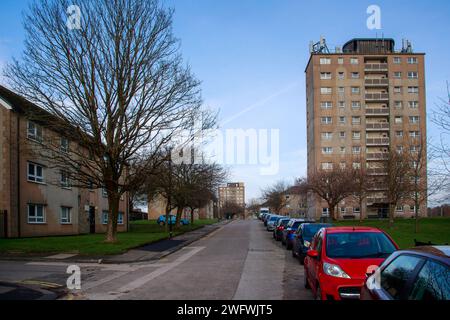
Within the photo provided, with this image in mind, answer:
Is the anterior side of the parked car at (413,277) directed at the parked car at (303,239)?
no

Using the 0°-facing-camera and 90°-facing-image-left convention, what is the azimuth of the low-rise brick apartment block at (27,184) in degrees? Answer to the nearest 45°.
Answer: approximately 315°

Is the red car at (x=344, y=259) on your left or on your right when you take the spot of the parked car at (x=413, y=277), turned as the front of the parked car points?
on your right

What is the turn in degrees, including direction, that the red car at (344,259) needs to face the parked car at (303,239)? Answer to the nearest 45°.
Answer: approximately 180°

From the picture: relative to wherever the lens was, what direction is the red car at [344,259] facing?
facing the viewer

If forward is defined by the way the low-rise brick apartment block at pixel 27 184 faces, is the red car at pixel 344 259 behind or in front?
in front

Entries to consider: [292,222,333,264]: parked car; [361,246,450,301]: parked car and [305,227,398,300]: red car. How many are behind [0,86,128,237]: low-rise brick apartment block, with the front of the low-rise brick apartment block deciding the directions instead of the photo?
0

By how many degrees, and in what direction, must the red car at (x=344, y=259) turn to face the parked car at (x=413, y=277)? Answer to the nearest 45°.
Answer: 0° — it already faces it
